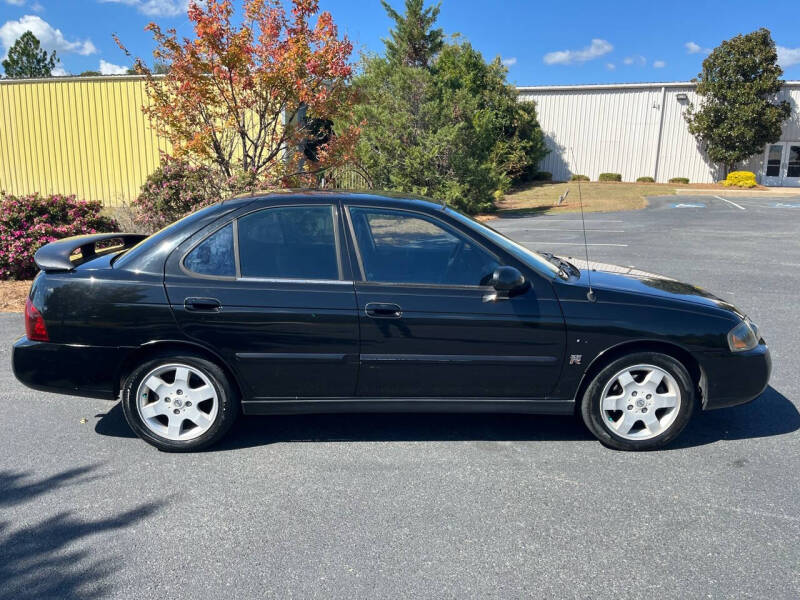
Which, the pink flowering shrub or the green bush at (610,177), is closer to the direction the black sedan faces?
the green bush

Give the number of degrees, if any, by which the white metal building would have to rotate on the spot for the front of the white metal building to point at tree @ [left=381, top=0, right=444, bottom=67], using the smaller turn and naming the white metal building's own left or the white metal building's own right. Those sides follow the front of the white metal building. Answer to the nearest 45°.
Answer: approximately 45° to the white metal building's own right

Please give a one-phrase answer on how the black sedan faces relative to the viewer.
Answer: facing to the right of the viewer

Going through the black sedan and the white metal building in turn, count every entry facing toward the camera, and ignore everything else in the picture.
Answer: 1

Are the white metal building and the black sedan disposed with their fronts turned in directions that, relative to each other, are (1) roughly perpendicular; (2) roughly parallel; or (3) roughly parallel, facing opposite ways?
roughly perpendicular

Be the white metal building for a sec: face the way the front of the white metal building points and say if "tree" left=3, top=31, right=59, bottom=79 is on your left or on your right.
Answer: on your right

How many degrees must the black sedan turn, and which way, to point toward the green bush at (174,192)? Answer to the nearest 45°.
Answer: approximately 135° to its left

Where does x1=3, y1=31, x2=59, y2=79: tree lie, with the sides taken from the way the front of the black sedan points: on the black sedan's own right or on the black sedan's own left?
on the black sedan's own left

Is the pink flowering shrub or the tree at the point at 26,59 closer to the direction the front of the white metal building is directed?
the pink flowering shrub

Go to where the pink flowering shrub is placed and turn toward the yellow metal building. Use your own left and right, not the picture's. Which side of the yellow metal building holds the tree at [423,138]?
right

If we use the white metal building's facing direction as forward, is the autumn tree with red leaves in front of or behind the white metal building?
in front

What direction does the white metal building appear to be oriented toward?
toward the camera

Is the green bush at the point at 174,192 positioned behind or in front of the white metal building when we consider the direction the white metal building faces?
in front
